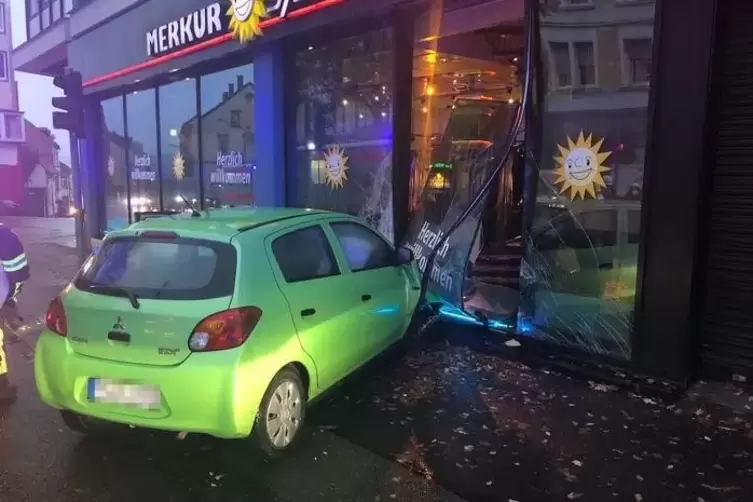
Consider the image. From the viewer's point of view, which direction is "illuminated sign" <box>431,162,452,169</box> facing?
toward the camera

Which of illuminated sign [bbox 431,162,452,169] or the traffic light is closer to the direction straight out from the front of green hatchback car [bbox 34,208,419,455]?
the illuminated sign

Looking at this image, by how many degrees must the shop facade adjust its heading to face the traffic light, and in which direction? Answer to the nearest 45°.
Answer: approximately 45° to its right

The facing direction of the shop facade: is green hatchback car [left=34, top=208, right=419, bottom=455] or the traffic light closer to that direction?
the green hatchback car

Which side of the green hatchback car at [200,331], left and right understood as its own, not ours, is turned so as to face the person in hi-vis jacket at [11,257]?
left

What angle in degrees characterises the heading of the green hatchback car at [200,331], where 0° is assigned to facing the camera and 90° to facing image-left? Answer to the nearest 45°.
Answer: approximately 225°

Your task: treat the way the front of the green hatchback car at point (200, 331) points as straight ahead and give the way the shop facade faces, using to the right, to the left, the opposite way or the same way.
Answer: the opposite way

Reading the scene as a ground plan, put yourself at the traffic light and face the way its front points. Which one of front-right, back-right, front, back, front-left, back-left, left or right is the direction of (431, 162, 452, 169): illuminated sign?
back-left

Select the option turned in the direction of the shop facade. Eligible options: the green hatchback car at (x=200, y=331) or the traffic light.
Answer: the green hatchback car

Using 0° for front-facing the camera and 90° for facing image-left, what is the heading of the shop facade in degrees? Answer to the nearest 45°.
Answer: approximately 45°

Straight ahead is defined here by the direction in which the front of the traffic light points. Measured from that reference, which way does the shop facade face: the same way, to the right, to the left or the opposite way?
the same way

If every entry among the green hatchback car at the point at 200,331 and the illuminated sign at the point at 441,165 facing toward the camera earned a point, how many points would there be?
1

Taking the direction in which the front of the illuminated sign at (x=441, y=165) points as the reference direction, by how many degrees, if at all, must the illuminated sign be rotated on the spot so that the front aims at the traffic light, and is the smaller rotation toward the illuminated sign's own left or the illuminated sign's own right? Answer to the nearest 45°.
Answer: approximately 90° to the illuminated sign's own right

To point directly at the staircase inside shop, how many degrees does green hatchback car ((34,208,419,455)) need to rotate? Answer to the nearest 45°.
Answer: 0° — it already faces it

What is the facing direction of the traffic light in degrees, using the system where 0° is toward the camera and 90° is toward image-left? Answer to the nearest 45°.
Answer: approximately 90°

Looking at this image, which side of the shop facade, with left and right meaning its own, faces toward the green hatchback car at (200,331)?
front
